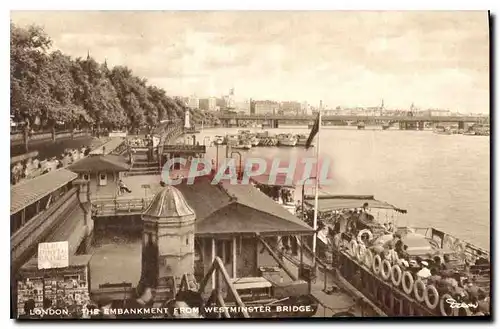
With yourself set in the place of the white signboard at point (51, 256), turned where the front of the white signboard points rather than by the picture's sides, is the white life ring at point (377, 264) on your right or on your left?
on your left

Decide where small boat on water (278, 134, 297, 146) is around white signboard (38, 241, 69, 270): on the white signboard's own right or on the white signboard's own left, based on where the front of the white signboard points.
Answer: on the white signboard's own left

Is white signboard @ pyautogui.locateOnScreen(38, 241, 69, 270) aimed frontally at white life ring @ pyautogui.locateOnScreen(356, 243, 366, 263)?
no

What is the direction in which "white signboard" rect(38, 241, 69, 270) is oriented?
toward the camera

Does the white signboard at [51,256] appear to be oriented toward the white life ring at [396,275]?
no

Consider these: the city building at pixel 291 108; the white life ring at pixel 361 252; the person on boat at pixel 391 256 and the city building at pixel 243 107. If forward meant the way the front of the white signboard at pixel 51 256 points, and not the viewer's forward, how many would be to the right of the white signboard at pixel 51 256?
0

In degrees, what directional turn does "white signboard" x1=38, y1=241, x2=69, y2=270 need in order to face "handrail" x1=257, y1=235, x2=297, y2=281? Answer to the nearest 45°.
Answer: approximately 90° to its left
